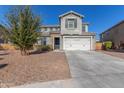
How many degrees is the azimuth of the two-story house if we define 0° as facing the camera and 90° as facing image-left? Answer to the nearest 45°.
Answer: approximately 0°
